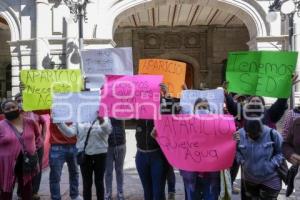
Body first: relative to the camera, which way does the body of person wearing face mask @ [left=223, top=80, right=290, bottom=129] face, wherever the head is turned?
toward the camera

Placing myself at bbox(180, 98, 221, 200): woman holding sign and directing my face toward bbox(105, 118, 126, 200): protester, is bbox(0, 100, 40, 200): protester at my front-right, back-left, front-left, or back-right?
front-left

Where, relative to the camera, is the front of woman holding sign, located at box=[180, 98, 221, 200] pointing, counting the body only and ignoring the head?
toward the camera

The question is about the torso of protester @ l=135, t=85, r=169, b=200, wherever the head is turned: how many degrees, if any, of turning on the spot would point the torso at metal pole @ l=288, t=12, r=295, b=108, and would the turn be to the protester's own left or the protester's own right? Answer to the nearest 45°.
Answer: approximately 135° to the protester's own left

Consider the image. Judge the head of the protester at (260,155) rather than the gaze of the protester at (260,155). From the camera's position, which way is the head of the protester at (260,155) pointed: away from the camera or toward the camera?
toward the camera

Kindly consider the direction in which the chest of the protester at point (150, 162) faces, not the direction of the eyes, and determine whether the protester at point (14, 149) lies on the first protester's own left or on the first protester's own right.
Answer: on the first protester's own right

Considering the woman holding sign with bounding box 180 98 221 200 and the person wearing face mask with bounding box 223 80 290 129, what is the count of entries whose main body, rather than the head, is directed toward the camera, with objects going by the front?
2

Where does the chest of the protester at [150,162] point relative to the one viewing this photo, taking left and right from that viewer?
facing the viewer

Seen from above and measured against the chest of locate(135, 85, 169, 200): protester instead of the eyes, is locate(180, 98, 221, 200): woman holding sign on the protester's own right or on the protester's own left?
on the protester's own left

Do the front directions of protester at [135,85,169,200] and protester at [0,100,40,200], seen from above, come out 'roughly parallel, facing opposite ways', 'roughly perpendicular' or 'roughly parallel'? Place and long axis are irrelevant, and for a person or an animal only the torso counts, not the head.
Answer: roughly parallel

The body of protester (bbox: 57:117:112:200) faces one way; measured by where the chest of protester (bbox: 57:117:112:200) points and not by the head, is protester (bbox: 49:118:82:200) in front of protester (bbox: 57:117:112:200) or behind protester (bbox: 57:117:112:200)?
behind

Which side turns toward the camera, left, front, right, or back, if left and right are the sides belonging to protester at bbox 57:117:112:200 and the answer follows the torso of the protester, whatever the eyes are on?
front

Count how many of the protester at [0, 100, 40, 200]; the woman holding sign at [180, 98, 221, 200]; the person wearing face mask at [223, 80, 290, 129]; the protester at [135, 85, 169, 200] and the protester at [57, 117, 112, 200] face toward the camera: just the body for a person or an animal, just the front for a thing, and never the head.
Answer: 5

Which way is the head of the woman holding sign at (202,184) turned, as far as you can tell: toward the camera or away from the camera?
toward the camera

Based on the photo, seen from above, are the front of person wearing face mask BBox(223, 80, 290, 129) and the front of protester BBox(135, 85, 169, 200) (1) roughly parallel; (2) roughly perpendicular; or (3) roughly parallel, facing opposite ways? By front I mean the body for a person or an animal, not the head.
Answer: roughly parallel
